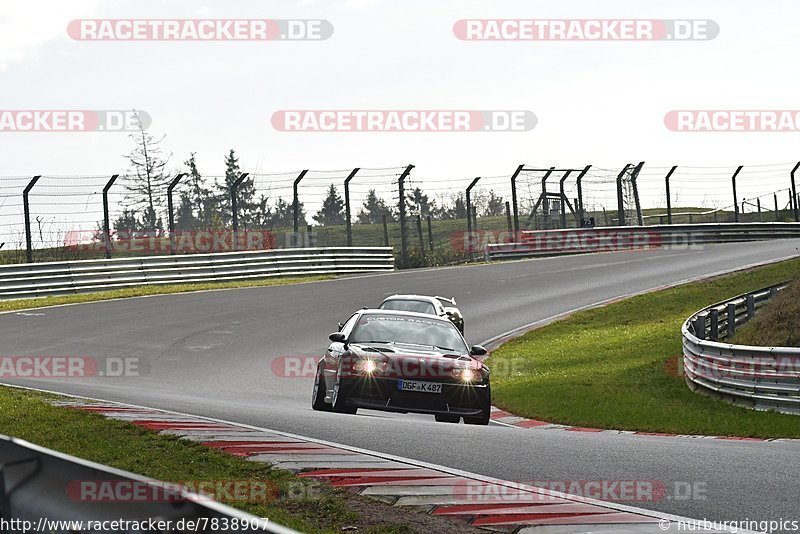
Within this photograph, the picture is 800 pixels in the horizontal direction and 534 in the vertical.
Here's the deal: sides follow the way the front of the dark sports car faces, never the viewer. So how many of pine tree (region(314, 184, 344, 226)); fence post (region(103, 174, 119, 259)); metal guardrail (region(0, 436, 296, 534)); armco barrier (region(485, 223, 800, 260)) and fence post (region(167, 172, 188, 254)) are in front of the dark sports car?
1

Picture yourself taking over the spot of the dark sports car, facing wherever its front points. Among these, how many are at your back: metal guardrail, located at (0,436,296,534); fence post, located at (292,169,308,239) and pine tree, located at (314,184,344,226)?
2

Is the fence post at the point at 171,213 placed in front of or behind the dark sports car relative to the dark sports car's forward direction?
behind

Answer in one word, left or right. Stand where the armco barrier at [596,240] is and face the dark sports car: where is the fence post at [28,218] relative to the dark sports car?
right

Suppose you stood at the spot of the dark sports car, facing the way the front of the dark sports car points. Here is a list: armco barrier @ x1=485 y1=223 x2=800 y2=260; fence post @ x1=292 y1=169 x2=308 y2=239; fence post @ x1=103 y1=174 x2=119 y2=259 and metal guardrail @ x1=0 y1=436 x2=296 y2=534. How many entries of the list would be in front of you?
1

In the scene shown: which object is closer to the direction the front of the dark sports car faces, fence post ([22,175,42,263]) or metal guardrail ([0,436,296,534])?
the metal guardrail

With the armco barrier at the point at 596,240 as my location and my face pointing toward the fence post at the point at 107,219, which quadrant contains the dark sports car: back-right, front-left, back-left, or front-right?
front-left

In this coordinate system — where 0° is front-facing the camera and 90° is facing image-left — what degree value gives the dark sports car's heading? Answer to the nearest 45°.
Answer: approximately 0°

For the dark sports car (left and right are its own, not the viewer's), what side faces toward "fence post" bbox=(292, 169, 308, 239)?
back

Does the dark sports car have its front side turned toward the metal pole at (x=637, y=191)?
no

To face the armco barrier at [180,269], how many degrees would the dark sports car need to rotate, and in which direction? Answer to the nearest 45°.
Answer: approximately 180°

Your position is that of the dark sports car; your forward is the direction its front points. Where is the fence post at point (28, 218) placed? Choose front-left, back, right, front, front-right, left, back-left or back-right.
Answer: back-right

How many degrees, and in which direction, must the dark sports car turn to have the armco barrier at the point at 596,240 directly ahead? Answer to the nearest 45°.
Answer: approximately 180°

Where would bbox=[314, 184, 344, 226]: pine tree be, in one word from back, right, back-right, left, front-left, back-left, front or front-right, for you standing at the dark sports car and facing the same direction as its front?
back

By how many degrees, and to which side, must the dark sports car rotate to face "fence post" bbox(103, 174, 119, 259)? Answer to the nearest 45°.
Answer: approximately 135° to its right

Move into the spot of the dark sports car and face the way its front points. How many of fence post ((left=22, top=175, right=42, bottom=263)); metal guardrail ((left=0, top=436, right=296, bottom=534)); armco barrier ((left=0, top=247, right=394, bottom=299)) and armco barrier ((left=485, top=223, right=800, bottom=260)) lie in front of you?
1
